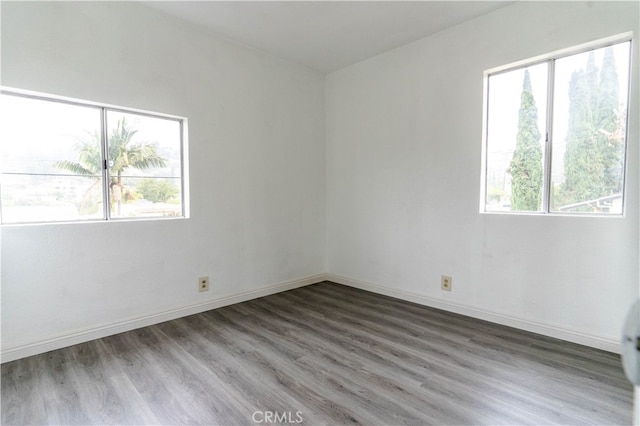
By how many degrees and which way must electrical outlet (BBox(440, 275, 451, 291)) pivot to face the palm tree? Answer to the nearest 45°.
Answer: approximately 90° to its right

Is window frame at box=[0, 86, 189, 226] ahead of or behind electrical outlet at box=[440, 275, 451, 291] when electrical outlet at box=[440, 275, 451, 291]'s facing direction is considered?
ahead

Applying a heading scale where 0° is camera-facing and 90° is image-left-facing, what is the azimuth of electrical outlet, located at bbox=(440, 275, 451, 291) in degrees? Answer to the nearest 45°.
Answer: approximately 45°
